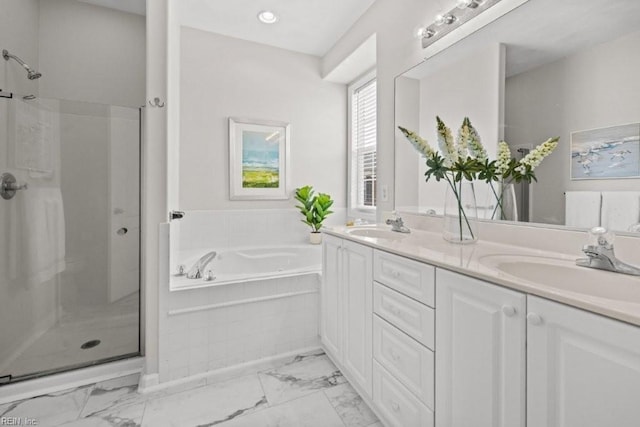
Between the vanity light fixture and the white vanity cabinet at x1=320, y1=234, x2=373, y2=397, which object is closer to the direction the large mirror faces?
the white vanity cabinet

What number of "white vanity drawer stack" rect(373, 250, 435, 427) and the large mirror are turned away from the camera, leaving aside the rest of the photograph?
0

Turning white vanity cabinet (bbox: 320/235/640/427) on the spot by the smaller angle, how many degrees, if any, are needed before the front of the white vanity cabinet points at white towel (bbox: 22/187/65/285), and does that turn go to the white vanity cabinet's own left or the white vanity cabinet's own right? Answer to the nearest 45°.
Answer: approximately 45° to the white vanity cabinet's own right

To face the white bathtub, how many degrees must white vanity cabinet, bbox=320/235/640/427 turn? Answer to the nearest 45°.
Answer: approximately 90° to its right

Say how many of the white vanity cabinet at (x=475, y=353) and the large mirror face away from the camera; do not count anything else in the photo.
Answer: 0

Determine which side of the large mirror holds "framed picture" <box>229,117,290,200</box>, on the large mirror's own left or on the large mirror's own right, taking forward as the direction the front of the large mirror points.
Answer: on the large mirror's own right

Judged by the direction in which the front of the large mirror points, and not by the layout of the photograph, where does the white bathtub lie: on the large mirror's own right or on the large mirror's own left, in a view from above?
on the large mirror's own right

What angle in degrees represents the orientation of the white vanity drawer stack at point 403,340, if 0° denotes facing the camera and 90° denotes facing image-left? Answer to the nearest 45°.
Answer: approximately 45°

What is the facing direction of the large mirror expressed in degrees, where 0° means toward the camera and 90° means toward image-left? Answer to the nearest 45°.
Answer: approximately 45°

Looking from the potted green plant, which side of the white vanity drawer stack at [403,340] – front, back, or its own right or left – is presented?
right
